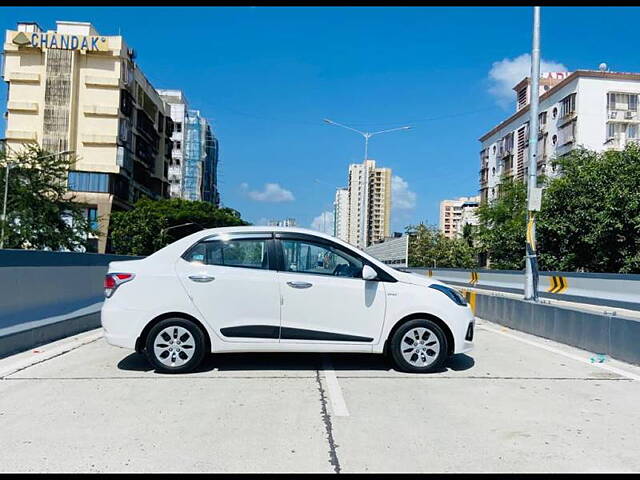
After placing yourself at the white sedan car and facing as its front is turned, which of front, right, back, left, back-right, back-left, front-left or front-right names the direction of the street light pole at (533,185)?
front-left

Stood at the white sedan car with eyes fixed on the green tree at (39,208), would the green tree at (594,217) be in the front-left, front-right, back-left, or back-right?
front-right

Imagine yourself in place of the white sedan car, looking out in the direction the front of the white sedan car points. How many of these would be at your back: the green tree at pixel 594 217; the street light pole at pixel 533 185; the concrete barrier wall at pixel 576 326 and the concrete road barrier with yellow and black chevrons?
0

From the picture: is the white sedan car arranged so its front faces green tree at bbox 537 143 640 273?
no

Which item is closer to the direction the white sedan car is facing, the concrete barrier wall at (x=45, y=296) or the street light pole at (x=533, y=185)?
the street light pole

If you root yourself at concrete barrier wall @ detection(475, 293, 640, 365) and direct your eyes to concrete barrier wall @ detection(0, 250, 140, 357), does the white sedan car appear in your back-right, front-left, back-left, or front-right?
front-left

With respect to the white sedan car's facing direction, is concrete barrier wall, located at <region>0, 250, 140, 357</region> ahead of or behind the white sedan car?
behind

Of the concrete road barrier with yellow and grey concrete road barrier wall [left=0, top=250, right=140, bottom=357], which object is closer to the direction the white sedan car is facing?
the concrete road barrier with yellow and black chevrons

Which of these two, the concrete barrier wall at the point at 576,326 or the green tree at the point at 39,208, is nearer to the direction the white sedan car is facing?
the concrete barrier wall

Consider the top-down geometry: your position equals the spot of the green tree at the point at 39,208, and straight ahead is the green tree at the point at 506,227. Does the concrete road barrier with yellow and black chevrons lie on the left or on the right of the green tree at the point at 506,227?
right

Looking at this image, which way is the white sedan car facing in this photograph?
to the viewer's right

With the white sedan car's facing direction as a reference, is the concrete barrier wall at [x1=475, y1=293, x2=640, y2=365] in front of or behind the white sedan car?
in front

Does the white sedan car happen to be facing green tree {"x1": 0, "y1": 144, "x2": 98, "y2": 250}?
no

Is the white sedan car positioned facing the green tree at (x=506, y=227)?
no
